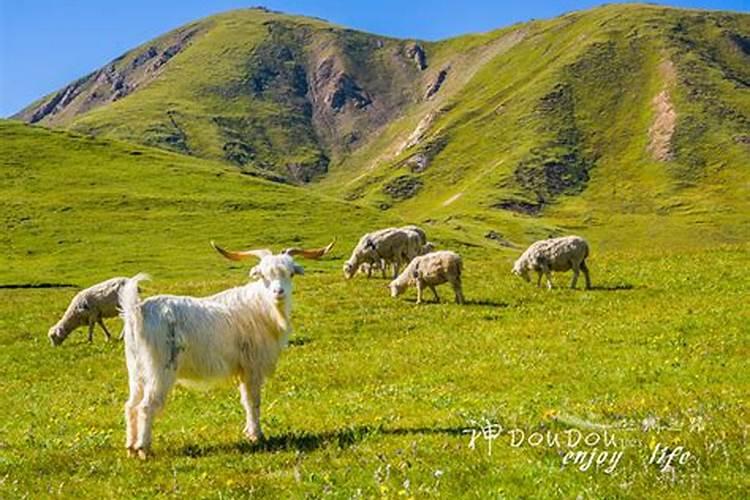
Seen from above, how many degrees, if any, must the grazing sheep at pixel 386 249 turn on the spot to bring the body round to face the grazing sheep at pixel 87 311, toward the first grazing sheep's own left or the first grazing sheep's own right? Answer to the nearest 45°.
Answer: approximately 45° to the first grazing sheep's own left

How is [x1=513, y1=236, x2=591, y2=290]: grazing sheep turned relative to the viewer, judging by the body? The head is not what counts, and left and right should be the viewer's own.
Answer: facing to the left of the viewer

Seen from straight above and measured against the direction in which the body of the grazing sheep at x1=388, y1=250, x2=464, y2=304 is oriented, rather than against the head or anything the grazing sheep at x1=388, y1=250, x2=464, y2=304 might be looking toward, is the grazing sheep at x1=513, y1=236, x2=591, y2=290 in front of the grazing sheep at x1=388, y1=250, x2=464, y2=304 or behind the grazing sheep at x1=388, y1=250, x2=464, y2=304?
behind

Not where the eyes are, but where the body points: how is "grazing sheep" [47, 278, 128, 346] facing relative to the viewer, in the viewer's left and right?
facing to the left of the viewer

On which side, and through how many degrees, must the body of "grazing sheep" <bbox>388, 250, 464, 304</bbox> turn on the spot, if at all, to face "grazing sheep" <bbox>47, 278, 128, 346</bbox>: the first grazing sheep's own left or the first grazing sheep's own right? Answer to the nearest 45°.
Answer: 0° — it already faces it

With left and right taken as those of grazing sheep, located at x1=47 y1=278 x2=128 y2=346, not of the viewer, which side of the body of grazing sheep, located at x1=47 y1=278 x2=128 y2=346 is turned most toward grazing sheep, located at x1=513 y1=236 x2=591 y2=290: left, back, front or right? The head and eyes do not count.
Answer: back

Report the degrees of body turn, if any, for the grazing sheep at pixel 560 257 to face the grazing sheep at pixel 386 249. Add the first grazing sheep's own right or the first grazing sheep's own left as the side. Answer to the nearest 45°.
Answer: approximately 45° to the first grazing sheep's own right

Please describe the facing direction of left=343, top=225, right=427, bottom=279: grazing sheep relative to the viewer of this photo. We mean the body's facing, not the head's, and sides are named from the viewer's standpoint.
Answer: facing to the left of the viewer

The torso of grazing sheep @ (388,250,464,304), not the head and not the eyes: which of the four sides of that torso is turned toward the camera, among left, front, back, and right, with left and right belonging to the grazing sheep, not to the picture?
left

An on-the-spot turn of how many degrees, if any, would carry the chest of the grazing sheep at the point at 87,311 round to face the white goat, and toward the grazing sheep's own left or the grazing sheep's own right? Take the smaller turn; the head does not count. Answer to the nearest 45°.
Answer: approximately 90° to the grazing sheep's own left

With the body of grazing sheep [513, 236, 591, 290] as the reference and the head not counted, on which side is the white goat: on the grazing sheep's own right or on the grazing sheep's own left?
on the grazing sheep's own left
